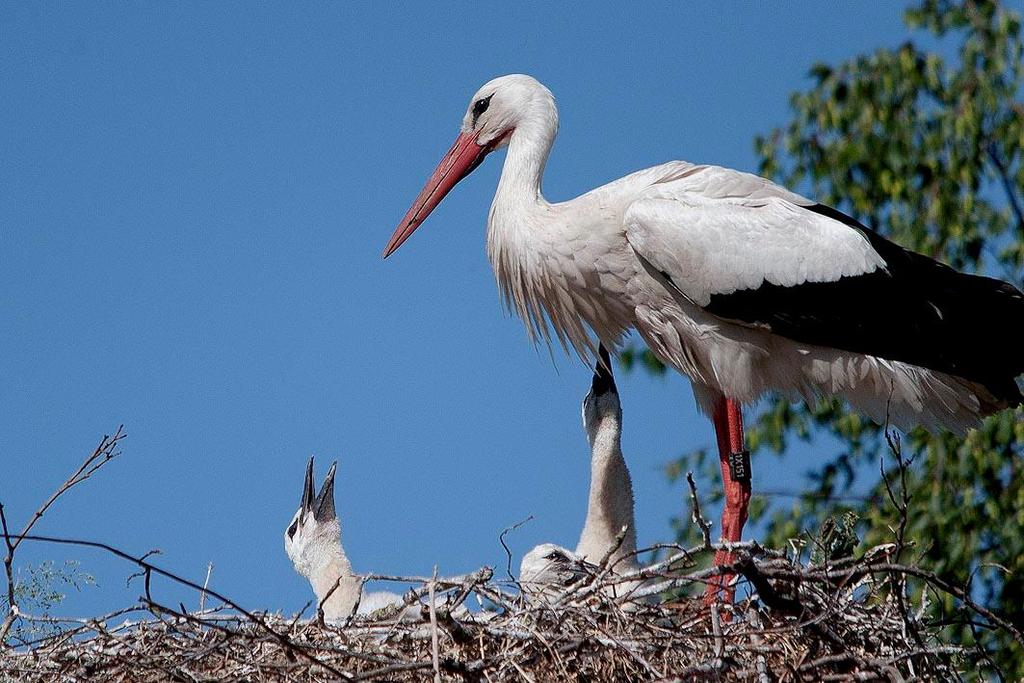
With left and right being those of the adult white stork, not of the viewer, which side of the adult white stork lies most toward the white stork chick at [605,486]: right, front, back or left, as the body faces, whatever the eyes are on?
front

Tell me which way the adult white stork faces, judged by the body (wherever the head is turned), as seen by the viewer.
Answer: to the viewer's left

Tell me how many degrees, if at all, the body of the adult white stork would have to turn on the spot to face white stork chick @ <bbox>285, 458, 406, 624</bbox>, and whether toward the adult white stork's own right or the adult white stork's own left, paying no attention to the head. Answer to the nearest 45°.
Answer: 0° — it already faces it
